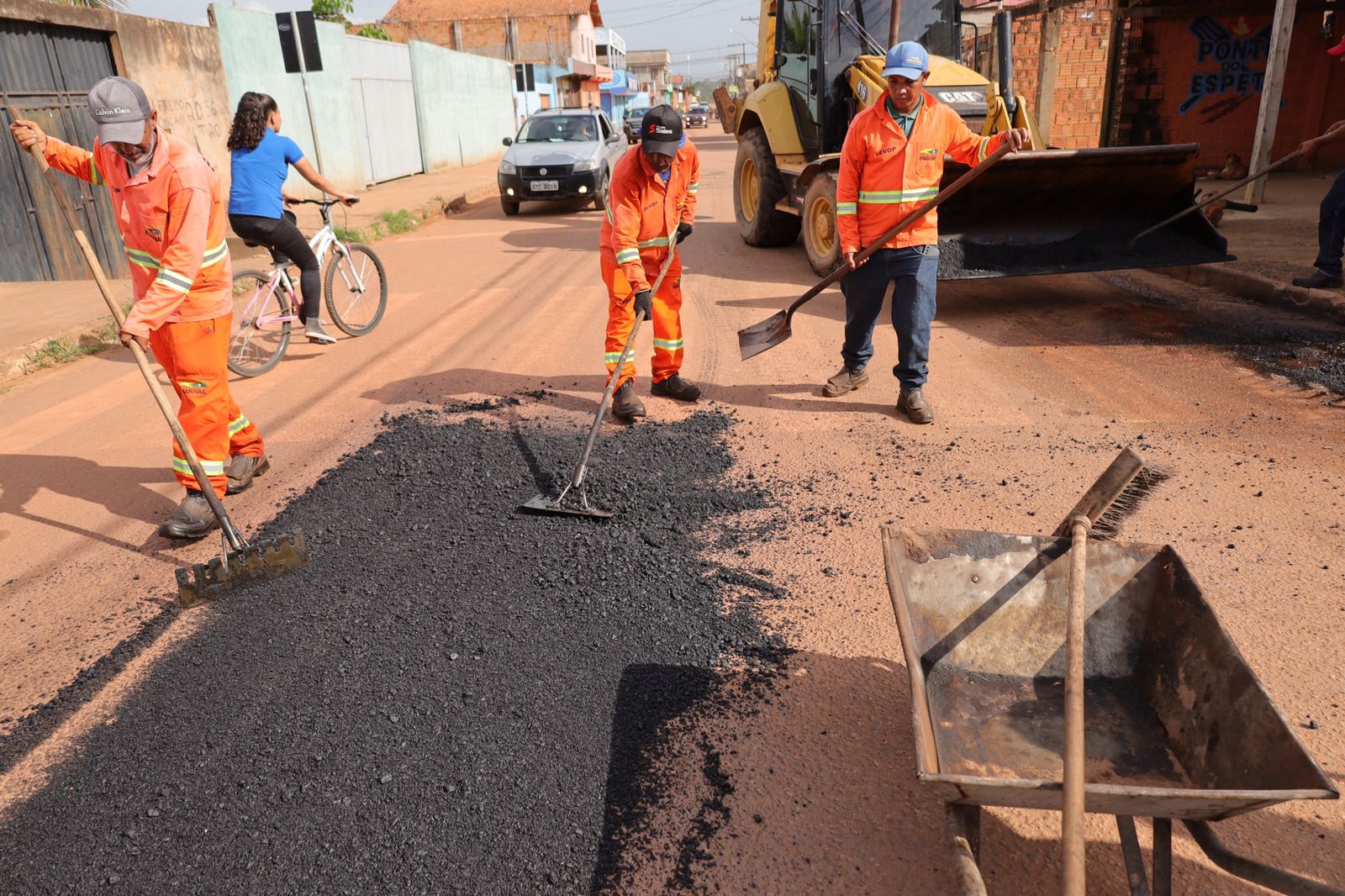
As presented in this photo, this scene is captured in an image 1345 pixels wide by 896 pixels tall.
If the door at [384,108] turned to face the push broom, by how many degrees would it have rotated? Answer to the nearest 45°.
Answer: approximately 45° to its right

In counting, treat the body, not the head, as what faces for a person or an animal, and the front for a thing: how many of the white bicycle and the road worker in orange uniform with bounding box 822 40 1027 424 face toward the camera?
1

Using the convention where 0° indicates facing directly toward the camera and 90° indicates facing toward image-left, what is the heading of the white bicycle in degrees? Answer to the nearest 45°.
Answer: approximately 225°

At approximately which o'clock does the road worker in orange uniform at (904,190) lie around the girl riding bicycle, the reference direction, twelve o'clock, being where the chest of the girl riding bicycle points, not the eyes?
The road worker in orange uniform is roughly at 3 o'clock from the girl riding bicycle.

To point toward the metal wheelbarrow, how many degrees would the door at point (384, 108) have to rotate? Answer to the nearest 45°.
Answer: approximately 45° to its right

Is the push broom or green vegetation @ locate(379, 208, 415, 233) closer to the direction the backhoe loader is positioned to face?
the push broom

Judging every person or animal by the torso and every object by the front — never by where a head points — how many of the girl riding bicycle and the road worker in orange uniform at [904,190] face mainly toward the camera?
1

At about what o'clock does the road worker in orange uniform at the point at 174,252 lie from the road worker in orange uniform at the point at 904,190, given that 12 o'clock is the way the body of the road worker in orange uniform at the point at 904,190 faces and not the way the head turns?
the road worker in orange uniform at the point at 174,252 is roughly at 2 o'clock from the road worker in orange uniform at the point at 904,190.

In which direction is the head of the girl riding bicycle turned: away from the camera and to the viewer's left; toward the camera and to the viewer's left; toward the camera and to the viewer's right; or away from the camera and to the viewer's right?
away from the camera and to the viewer's right

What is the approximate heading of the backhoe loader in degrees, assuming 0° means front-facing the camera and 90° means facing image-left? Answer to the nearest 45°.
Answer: approximately 315°

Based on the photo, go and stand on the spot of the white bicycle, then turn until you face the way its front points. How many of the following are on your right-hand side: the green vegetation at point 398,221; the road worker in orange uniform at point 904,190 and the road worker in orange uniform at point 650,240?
2
